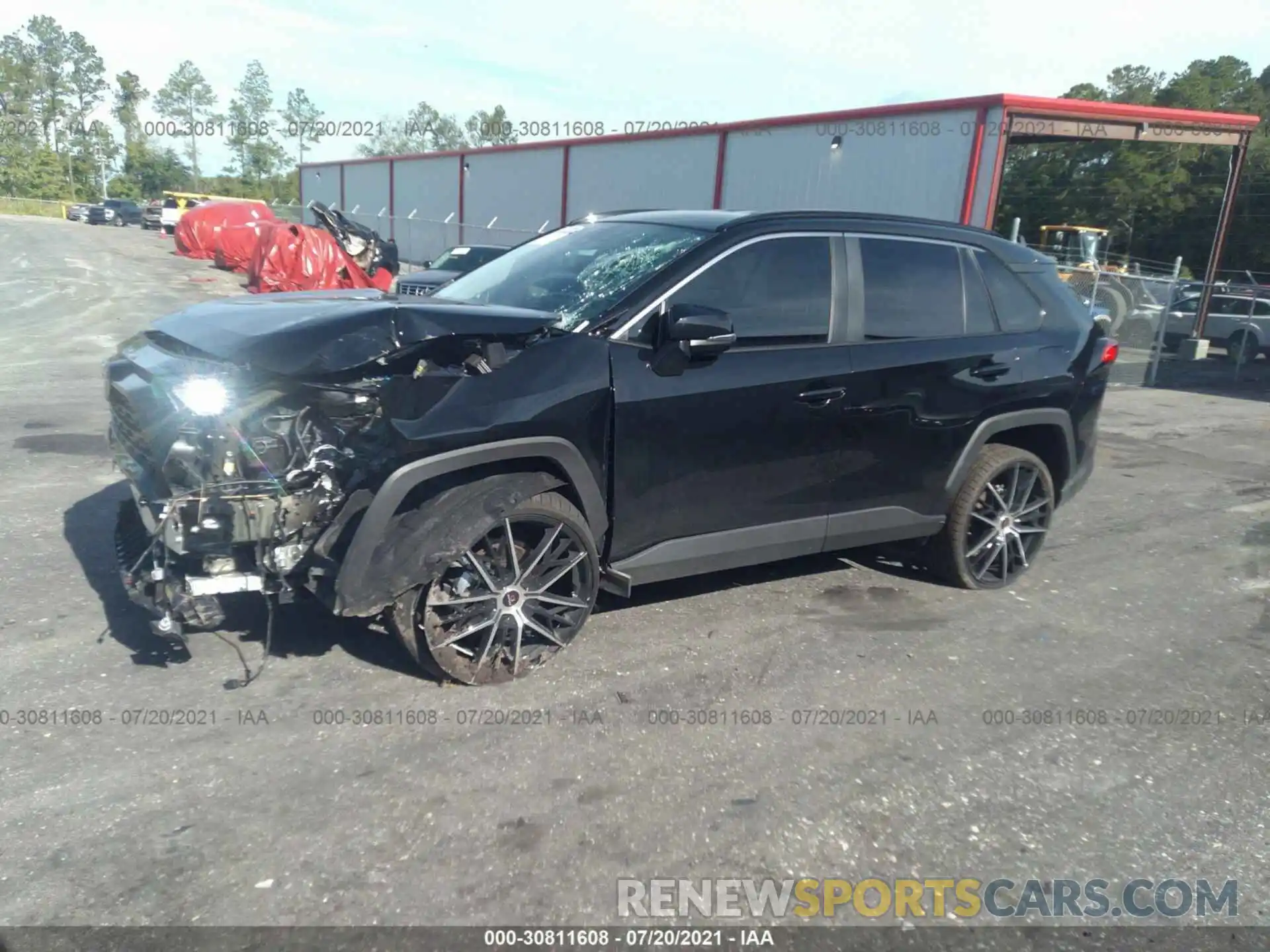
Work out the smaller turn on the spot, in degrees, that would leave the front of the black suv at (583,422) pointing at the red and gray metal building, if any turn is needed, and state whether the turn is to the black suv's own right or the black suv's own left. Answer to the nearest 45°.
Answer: approximately 135° to the black suv's own right

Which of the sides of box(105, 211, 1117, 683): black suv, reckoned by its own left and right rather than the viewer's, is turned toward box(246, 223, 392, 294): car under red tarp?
right

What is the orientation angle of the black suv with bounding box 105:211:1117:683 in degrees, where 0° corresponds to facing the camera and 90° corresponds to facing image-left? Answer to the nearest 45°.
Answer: approximately 45°

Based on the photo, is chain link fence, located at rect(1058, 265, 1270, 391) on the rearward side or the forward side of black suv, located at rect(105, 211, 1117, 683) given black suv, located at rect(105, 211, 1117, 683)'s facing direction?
on the rearward side

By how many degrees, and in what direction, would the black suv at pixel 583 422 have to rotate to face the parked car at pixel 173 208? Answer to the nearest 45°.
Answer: approximately 90° to its right

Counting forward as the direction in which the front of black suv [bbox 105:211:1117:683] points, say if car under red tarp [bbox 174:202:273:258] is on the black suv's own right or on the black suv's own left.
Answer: on the black suv's own right
